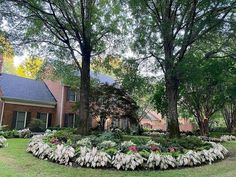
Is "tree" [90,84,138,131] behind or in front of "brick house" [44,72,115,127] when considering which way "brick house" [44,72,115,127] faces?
in front

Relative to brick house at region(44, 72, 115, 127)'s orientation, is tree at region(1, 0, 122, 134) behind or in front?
in front

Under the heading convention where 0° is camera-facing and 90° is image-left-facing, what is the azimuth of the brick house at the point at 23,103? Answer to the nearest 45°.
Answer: approximately 315°
